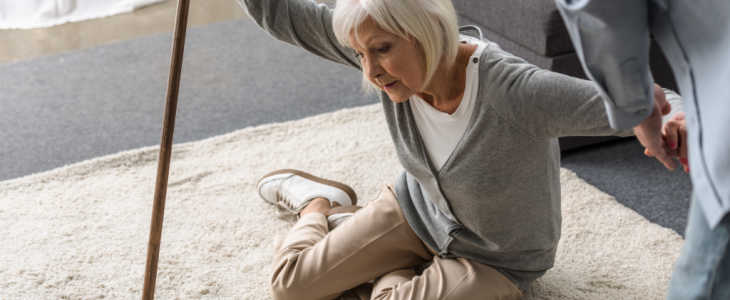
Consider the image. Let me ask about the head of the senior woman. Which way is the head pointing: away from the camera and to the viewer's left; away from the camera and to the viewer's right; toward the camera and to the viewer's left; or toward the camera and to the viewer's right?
toward the camera and to the viewer's left

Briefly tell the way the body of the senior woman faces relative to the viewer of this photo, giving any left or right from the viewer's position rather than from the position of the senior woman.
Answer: facing the viewer and to the left of the viewer

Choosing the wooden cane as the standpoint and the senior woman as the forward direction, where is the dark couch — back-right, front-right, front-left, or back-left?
front-left

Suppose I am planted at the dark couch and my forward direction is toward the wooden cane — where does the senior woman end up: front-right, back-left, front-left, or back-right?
front-left

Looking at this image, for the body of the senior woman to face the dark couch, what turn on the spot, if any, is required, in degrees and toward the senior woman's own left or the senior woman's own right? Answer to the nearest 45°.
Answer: approximately 135° to the senior woman's own right
